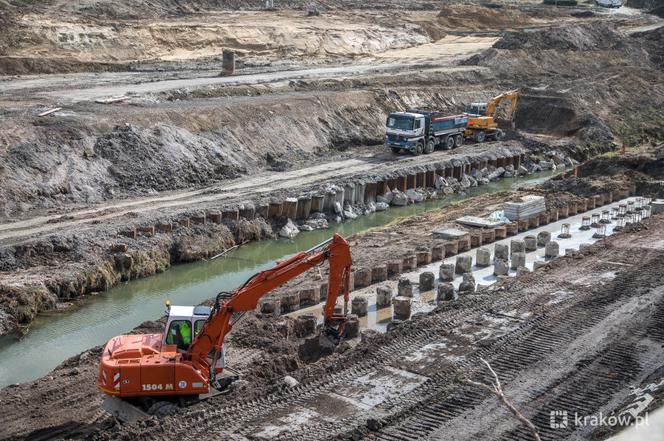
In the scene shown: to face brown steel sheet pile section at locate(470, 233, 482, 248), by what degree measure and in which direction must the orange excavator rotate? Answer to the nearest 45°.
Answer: approximately 45° to its left

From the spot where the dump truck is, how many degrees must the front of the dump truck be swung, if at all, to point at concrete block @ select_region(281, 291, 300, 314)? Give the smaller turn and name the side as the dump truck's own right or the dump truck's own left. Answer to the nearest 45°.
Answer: approximately 45° to the dump truck's own left

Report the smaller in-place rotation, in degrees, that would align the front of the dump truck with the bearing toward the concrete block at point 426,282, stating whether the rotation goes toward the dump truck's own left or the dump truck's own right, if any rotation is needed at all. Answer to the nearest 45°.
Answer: approximately 45° to the dump truck's own left

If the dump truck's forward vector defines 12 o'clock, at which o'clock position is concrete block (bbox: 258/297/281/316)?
The concrete block is roughly at 11 o'clock from the dump truck.

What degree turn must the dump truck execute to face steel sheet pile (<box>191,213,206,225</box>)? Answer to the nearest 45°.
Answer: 0° — it already faces it

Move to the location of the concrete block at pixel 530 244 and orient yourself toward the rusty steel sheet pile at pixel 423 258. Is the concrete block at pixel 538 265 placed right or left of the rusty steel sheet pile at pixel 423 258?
left

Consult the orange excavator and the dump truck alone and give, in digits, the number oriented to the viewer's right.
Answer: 1

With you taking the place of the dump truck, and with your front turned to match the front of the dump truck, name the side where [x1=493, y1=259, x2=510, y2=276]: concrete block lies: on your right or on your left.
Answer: on your left

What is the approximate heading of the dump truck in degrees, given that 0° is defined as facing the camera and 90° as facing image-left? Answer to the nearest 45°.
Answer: approximately 45°

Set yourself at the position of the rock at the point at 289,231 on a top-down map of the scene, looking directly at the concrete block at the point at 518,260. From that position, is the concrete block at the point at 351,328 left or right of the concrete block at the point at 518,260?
right

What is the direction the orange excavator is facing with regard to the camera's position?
facing to the right of the viewer
